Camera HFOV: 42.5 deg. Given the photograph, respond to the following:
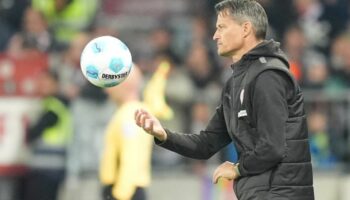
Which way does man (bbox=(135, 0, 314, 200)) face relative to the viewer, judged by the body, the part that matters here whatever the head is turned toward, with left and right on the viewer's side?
facing to the left of the viewer

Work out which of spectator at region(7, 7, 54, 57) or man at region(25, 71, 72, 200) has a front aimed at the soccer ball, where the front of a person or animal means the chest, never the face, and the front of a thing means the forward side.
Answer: the spectator

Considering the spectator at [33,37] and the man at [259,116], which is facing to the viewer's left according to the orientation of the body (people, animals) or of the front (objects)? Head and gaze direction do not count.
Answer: the man

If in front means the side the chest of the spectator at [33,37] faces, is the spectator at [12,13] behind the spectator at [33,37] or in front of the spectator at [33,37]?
behind

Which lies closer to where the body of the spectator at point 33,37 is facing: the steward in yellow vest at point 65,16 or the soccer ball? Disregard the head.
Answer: the soccer ball

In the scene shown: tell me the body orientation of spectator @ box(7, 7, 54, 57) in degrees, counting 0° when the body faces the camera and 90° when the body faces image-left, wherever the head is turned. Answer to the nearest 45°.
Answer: approximately 0°
